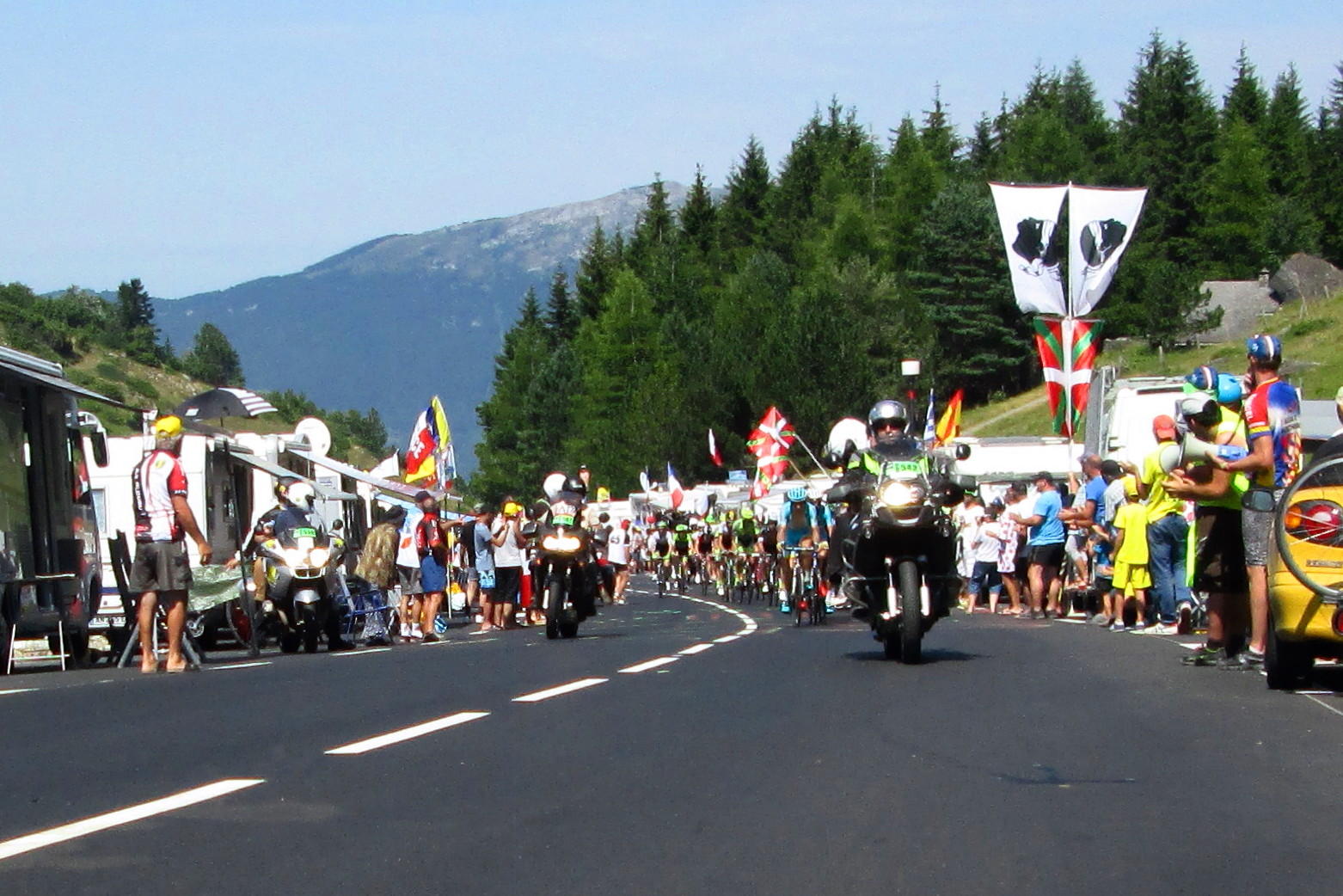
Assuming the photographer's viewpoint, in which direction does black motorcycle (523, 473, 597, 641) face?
facing the viewer

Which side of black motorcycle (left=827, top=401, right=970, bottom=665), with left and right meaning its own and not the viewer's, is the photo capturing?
front

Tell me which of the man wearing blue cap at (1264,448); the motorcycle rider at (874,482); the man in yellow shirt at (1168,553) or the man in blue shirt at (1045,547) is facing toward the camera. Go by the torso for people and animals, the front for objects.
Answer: the motorcycle rider

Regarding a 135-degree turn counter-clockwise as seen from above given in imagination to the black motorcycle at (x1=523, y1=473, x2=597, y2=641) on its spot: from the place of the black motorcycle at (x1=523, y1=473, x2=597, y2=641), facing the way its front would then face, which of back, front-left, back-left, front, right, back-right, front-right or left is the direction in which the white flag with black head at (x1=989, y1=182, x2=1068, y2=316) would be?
front

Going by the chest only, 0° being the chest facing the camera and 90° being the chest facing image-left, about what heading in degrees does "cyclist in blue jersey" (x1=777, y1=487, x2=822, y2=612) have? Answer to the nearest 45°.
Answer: approximately 0°

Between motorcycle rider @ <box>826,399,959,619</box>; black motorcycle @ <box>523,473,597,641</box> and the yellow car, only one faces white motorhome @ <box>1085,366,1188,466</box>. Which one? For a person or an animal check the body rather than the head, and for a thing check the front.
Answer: the yellow car

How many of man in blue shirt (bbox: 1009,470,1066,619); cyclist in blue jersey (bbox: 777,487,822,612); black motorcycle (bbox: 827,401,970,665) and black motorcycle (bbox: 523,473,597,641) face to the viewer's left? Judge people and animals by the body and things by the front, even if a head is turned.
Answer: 1

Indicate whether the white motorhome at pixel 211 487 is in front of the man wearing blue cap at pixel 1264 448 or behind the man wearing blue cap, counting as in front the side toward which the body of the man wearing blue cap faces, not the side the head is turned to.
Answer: in front

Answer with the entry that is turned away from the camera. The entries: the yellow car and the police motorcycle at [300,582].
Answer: the yellow car

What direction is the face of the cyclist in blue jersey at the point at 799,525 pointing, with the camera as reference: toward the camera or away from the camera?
toward the camera

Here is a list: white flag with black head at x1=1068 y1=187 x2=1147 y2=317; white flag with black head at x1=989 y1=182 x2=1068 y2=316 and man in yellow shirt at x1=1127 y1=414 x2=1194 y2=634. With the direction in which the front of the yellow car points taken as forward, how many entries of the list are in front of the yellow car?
3

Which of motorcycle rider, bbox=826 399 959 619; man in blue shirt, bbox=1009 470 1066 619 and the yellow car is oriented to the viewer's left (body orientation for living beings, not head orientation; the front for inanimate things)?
the man in blue shirt

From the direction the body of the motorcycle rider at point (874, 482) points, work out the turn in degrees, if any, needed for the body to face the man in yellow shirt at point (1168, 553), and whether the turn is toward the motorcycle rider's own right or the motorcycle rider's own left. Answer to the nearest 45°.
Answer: approximately 135° to the motorcycle rider's own left

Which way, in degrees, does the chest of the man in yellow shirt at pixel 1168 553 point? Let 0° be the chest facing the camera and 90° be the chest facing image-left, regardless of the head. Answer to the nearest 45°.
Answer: approximately 135°

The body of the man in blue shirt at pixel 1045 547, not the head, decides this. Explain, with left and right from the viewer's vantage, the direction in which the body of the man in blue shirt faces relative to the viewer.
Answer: facing to the left of the viewer

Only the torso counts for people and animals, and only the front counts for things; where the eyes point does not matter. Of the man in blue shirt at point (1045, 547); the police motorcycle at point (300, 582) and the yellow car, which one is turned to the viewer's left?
the man in blue shirt

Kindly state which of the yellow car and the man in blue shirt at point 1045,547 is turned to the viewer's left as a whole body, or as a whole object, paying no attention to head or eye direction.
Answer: the man in blue shirt

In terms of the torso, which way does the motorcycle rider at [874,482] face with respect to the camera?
toward the camera
